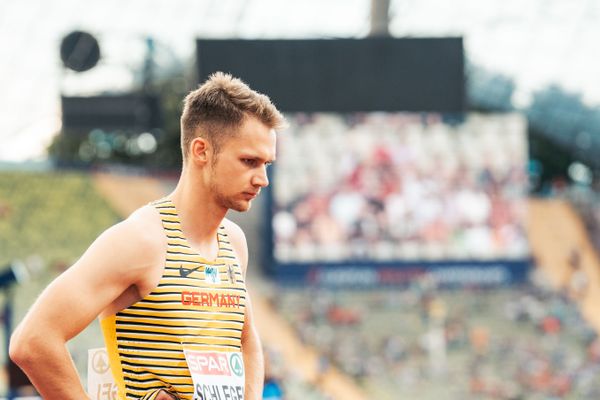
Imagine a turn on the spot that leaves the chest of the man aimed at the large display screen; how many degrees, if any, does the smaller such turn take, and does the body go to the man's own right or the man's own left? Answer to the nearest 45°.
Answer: approximately 135° to the man's own left

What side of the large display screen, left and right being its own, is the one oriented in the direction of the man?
front

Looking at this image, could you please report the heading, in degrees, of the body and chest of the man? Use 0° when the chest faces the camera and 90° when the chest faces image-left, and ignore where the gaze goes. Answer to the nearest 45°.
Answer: approximately 315°

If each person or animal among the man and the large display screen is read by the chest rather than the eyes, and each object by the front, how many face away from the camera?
0

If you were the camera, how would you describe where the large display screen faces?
facing the viewer
